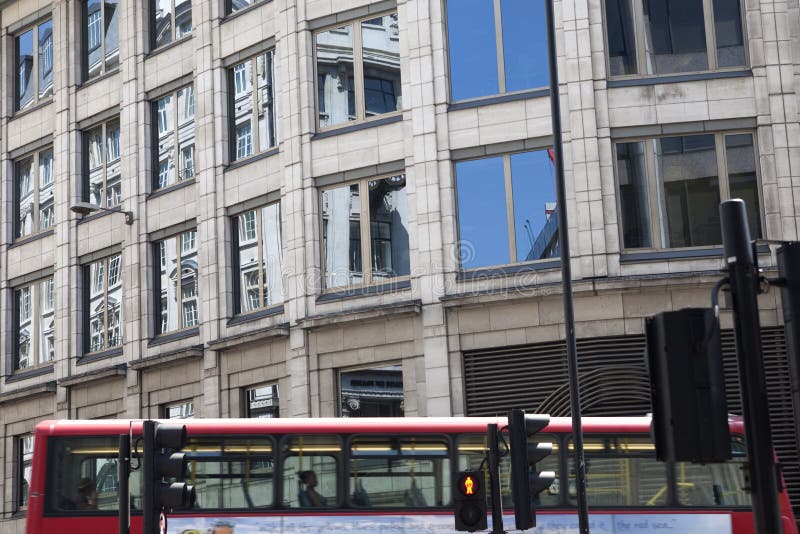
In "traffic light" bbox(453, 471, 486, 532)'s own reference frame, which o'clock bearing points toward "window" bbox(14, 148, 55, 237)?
The window is roughly at 5 o'clock from the traffic light.

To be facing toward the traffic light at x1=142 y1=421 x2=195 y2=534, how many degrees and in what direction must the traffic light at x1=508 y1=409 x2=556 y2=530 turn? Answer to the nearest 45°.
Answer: approximately 135° to its right

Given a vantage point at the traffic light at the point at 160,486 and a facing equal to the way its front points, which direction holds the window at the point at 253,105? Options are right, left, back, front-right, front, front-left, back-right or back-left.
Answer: left

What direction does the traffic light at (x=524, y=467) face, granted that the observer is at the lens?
facing to the right of the viewer

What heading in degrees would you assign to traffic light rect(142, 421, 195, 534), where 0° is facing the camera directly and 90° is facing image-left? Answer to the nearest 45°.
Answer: approximately 270°

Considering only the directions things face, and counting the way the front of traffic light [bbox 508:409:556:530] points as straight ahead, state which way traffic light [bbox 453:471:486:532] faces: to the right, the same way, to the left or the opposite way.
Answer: to the right

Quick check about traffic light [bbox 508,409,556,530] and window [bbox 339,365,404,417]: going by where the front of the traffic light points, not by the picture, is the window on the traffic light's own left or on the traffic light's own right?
on the traffic light's own left

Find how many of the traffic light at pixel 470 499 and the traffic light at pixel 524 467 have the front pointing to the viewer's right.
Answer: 1

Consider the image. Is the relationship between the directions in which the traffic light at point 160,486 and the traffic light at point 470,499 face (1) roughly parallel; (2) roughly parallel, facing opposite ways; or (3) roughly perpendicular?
roughly perpendicular

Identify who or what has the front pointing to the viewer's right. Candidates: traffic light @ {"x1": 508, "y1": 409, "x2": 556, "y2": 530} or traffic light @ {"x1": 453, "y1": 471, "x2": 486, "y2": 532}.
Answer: traffic light @ {"x1": 508, "y1": 409, "x2": 556, "y2": 530}

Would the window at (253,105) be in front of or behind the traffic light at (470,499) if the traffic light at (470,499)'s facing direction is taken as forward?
behind
